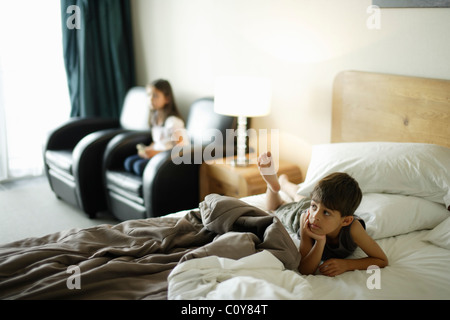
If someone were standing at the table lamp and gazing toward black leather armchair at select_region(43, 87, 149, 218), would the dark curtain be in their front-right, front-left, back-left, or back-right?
front-right

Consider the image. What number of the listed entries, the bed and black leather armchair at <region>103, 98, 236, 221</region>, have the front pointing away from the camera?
0

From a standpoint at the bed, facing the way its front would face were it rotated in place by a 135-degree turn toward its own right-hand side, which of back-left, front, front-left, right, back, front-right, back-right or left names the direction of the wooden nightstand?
front

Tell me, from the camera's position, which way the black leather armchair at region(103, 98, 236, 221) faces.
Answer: facing the viewer and to the left of the viewer

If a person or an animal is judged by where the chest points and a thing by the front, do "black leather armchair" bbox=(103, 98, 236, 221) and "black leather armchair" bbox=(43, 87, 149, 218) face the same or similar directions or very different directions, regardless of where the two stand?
same or similar directions

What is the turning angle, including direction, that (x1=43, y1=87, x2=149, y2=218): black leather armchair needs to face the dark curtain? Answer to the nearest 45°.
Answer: approximately 135° to its right

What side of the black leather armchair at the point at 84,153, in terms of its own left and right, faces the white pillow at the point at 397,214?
left

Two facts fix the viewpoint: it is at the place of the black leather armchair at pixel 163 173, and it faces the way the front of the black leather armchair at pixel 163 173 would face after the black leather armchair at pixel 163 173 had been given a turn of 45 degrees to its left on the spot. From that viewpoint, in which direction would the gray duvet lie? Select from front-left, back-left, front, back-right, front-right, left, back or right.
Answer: front

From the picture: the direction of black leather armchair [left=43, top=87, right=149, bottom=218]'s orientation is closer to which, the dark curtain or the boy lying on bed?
the boy lying on bed

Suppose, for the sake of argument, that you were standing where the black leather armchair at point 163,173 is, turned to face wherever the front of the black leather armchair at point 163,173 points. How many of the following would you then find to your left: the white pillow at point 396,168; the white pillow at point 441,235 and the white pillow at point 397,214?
3

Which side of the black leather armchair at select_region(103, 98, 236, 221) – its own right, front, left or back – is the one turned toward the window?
right

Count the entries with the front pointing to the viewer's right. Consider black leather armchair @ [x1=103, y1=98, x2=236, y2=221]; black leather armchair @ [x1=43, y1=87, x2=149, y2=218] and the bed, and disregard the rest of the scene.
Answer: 0

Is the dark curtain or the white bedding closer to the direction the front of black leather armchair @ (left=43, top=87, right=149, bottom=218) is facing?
the white bedding
